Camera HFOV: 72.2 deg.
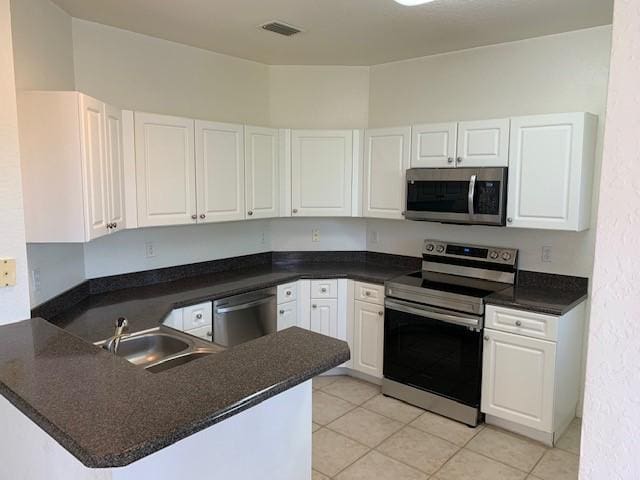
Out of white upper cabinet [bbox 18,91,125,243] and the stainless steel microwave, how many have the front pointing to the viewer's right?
1

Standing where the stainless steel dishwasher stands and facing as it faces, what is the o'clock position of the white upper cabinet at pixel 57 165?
The white upper cabinet is roughly at 3 o'clock from the stainless steel dishwasher.

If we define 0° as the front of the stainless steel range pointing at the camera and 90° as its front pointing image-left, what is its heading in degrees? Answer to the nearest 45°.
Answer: approximately 45°

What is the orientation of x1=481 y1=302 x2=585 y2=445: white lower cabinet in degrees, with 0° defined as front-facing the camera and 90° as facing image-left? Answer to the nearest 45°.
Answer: approximately 45°

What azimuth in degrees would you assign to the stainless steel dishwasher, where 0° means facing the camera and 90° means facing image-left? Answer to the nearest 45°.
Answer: approximately 315°

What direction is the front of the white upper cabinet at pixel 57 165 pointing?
to the viewer's right
